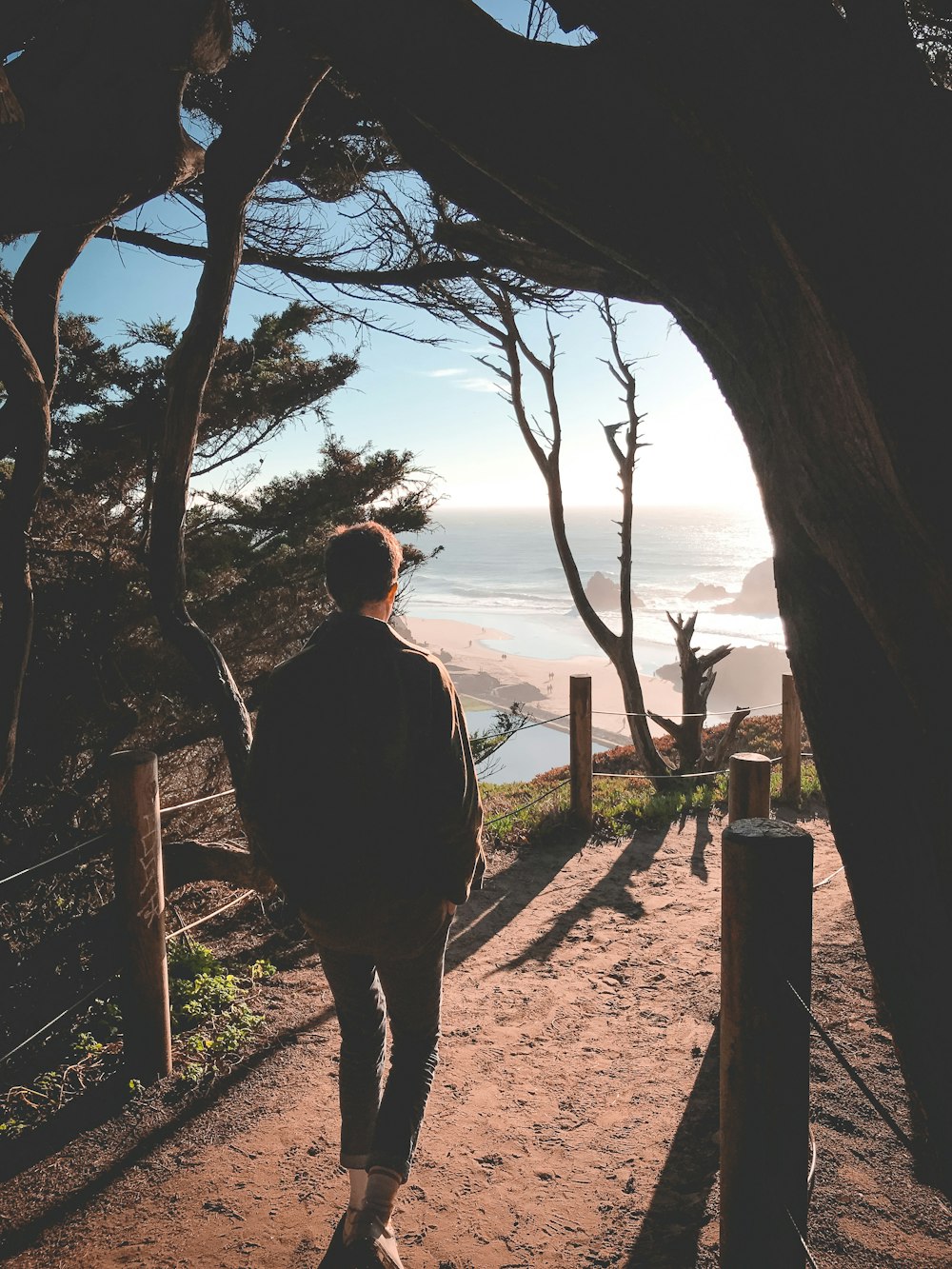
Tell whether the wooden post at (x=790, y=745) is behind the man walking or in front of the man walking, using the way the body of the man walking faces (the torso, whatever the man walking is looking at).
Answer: in front

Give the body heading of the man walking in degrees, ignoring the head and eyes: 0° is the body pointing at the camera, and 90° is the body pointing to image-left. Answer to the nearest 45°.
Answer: approximately 180°

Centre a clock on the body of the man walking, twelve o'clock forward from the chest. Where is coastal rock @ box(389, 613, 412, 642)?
The coastal rock is roughly at 12 o'clock from the man walking.

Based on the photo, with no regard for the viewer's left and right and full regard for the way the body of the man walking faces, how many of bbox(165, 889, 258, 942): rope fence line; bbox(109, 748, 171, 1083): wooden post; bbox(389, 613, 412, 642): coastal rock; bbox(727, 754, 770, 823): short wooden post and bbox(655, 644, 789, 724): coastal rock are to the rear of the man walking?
0

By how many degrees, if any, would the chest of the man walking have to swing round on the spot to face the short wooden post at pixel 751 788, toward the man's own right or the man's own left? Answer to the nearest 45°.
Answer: approximately 45° to the man's own right

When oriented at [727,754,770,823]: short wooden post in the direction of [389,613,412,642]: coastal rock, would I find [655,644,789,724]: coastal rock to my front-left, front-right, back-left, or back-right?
front-right

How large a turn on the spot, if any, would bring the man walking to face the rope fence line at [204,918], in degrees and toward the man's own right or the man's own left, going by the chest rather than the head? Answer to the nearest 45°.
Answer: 0° — they already face it

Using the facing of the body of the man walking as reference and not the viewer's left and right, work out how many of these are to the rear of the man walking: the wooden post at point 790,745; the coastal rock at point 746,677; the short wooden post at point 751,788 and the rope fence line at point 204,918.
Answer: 0
